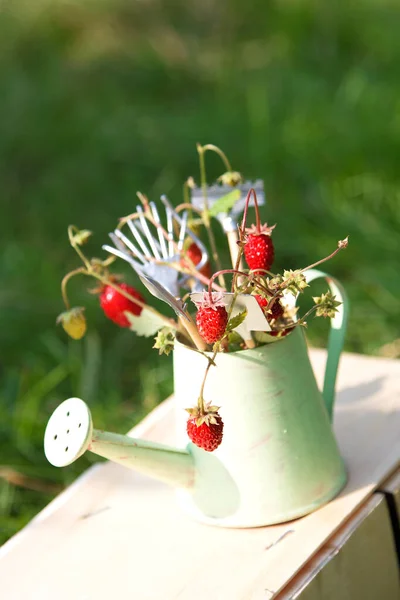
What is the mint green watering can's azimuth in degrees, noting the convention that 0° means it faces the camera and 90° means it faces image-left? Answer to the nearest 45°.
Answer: approximately 45°
